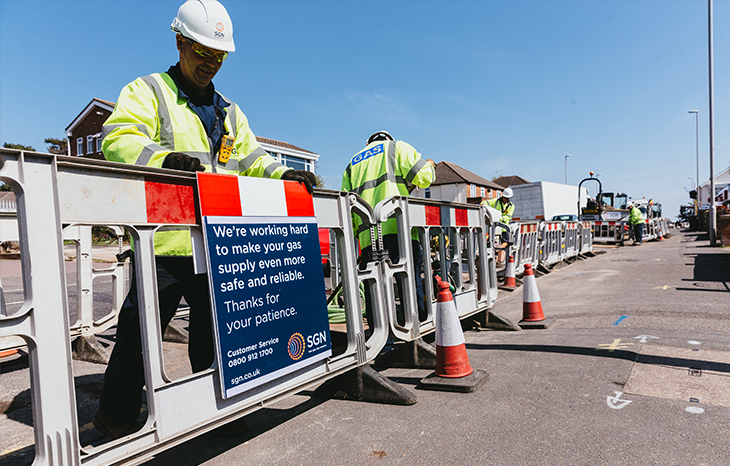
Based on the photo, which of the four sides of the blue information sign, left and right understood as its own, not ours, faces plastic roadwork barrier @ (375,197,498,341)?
left

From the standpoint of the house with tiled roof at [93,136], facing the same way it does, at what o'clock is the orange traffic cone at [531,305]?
The orange traffic cone is roughly at 1 o'clock from the house with tiled roof.

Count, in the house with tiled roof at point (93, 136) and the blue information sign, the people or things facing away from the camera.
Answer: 0

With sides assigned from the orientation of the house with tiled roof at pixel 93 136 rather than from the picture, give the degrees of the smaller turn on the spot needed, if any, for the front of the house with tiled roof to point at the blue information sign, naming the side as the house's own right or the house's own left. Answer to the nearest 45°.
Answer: approximately 45° to the house's own right

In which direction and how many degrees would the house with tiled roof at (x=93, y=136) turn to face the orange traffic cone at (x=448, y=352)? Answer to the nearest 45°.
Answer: approximately 45° to its right

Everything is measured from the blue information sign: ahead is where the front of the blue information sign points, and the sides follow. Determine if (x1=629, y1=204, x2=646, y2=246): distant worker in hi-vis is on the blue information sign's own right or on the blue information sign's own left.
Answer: on the blue information sign's own left

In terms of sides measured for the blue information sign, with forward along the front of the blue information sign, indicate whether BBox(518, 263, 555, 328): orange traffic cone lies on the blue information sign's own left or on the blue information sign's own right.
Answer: on the blue information sign's own left

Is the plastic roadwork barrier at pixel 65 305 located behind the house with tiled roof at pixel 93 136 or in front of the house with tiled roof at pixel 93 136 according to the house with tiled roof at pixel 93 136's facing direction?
in front

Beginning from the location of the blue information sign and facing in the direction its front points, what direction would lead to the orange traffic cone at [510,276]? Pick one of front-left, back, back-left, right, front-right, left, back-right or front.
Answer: left

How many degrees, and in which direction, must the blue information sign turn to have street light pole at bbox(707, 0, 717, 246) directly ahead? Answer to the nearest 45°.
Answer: approximately 90° to its left

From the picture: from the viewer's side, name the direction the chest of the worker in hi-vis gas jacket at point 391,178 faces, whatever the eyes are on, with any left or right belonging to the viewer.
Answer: facing away from the viewer and to the right of the viewer

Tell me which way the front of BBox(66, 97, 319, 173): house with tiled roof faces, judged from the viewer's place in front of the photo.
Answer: facing the viewer and to the right of the viewer
